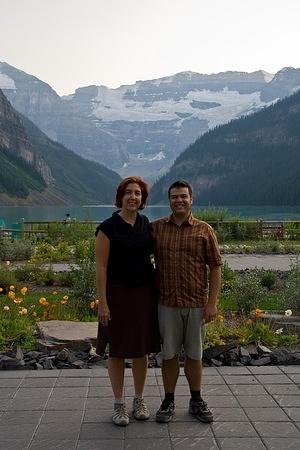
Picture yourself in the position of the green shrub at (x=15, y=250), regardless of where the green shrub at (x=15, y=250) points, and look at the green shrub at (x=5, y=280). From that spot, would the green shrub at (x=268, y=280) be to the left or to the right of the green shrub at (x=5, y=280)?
left

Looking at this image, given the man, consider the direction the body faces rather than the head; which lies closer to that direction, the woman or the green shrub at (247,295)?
the woman

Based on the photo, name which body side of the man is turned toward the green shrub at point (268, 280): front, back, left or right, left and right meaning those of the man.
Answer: back

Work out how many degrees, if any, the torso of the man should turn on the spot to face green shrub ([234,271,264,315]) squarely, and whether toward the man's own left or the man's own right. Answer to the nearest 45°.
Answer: approximately 180°

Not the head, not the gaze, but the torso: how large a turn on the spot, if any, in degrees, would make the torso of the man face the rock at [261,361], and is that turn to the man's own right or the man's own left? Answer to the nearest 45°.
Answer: approximately 135° to the man's own left

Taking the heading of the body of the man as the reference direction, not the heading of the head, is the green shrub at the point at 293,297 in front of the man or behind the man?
behind

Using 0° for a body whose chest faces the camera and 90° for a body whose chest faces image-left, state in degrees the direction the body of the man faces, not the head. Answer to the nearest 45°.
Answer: approximately 0°
